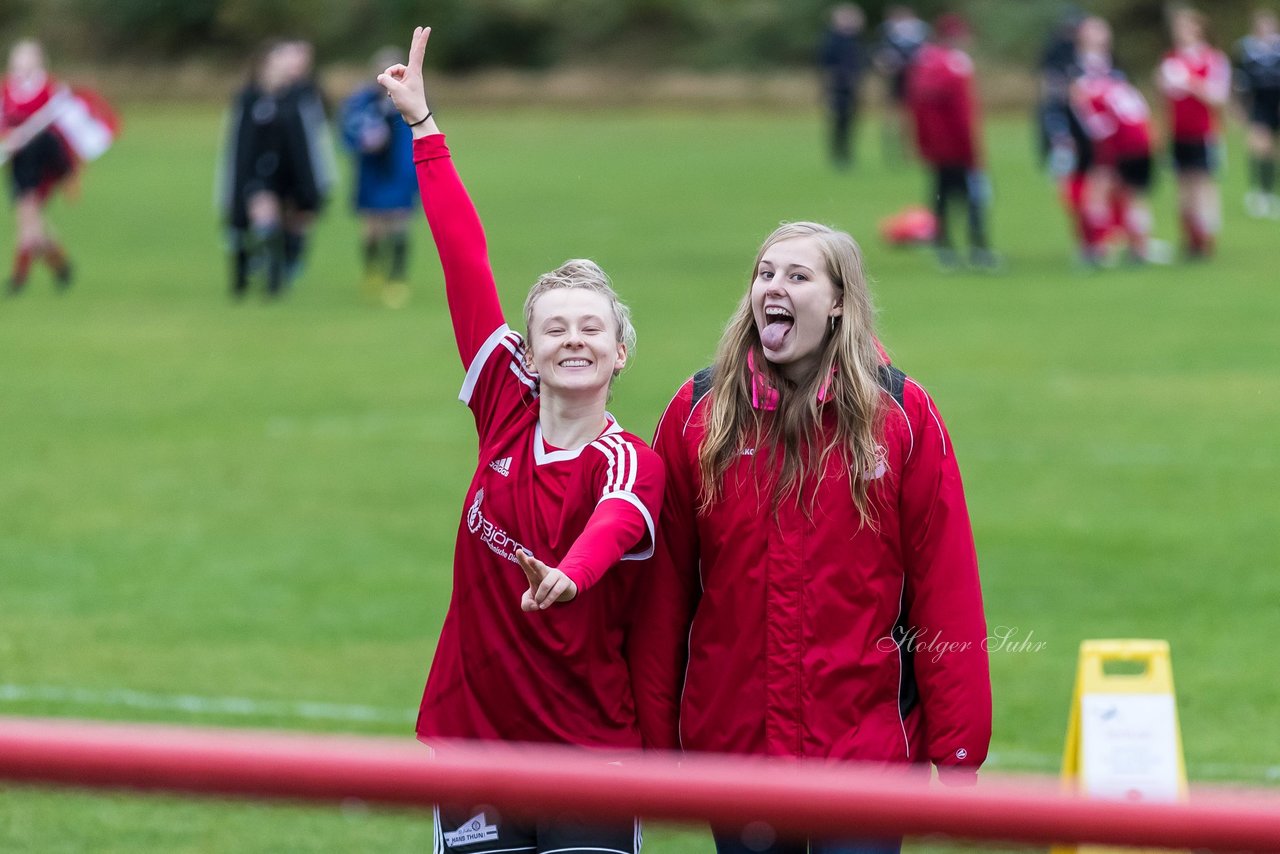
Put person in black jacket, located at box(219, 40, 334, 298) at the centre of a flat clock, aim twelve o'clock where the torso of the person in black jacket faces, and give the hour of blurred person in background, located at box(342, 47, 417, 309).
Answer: The blurred person in background is roughly at 10 o'clock from the person in black jacket.

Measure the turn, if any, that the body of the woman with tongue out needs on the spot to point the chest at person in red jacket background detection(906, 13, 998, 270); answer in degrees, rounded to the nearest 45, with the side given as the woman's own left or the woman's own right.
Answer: approximately 180°

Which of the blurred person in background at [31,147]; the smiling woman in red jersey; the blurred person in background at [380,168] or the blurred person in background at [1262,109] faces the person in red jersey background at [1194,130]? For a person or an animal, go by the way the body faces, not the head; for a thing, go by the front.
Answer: the blurred person in background at [1262,109]

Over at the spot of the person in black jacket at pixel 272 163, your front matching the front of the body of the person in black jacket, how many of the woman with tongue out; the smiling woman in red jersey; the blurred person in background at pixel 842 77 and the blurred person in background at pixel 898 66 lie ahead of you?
2

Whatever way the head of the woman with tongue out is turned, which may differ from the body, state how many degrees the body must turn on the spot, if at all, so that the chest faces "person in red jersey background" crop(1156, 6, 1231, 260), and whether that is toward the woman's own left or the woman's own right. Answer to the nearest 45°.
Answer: approximately 180°

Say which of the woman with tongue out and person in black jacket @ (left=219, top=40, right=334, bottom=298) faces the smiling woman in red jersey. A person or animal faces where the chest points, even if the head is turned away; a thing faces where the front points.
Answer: the person in black jacket

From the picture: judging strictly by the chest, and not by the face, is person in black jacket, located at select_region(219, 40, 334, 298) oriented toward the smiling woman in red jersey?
yes
